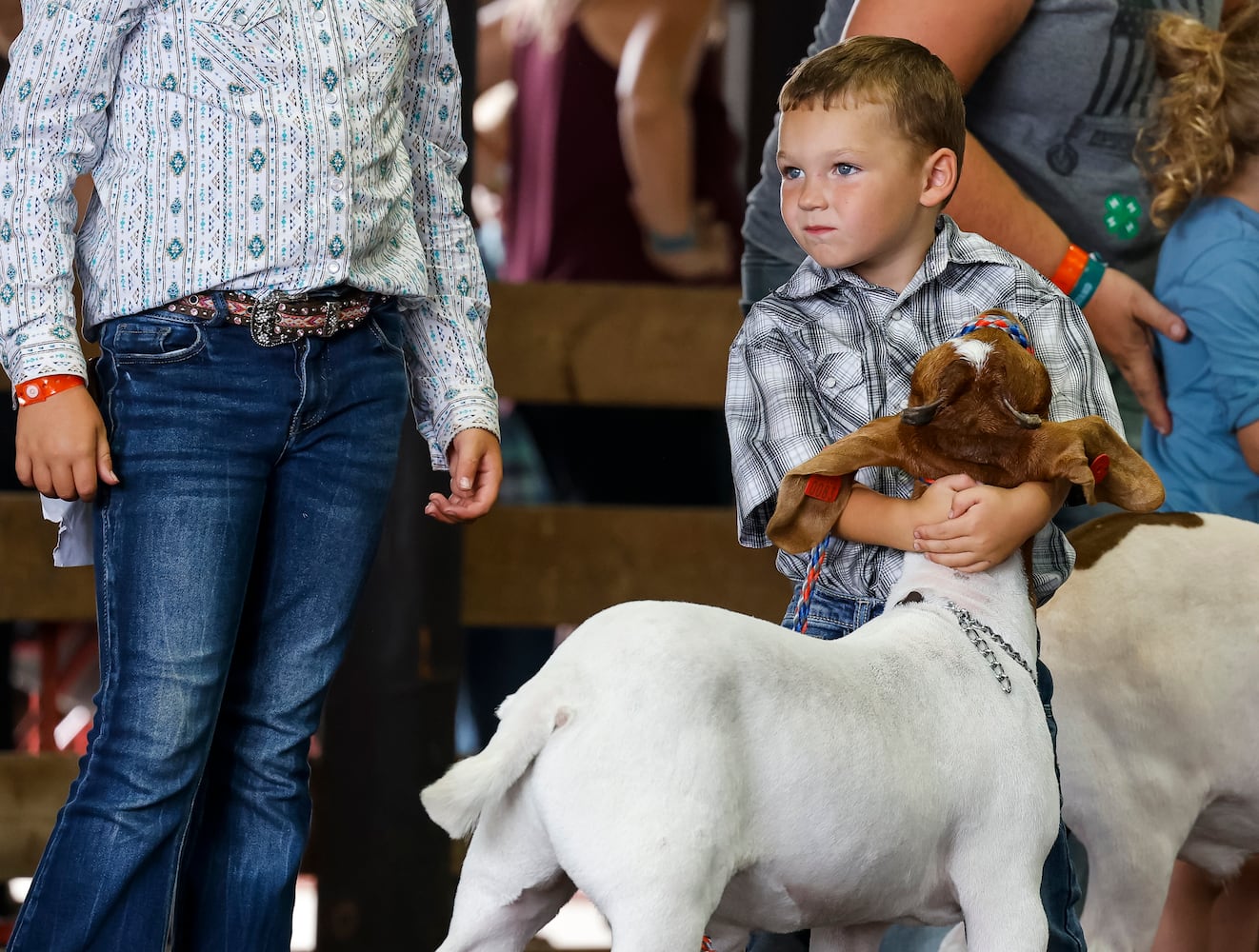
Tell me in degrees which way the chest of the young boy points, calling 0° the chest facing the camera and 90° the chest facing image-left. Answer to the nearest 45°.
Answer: approximately 45°
